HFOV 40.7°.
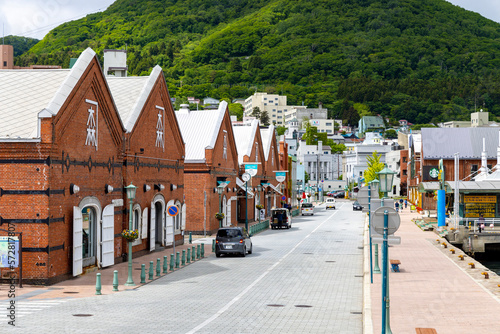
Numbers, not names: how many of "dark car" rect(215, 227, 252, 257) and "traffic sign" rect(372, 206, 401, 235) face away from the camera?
2

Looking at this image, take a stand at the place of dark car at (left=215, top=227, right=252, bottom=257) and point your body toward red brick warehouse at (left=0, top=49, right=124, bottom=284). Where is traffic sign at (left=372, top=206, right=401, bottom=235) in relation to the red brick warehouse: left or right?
left

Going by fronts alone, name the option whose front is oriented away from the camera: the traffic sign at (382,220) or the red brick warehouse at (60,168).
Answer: the traffic sign

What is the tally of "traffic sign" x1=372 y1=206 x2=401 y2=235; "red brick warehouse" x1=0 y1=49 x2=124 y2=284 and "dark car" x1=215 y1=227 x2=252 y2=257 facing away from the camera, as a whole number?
2

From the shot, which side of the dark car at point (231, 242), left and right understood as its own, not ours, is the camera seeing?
back

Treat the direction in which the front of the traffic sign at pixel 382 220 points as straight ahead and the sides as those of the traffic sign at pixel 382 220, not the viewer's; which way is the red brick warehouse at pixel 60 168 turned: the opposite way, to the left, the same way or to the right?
to the right

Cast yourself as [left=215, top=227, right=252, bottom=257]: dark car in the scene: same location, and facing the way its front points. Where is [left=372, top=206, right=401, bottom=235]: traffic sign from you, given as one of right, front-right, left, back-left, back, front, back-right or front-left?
back

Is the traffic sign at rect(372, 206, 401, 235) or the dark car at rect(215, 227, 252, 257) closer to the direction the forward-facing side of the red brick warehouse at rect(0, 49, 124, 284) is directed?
the traffic sign

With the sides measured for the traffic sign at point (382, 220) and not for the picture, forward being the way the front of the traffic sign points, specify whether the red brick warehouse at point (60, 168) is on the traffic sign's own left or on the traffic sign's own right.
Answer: on the traffic sign's own left

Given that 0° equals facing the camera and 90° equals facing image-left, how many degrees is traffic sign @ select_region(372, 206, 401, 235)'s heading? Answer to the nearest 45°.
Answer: approximately 180°

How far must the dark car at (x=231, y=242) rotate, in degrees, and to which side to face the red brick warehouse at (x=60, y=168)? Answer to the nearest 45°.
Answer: approximately 135° to its left
